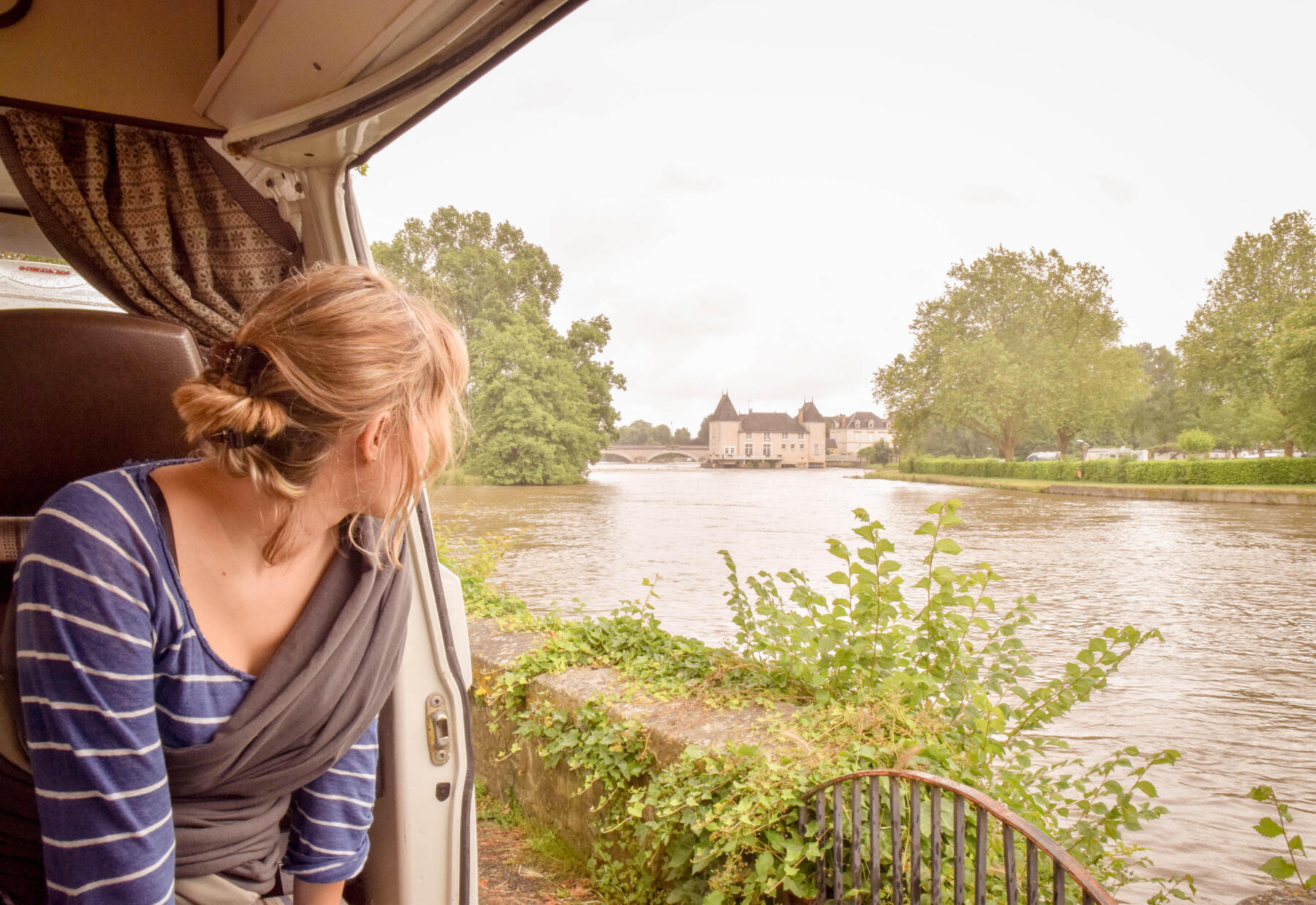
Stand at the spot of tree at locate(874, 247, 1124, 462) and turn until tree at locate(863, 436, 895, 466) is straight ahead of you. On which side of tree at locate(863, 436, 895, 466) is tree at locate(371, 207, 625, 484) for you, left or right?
left

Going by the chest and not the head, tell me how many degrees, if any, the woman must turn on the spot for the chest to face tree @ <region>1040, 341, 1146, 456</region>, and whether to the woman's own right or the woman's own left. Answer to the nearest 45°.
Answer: approximately 90° to the woman's own left

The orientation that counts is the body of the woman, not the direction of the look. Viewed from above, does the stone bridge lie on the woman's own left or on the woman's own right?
on the woman's own left

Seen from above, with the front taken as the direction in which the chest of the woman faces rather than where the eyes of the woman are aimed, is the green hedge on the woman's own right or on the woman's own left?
on the woman's own left

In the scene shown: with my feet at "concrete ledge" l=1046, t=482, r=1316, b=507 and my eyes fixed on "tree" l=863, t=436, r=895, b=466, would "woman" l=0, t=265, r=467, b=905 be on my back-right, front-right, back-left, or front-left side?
back-left

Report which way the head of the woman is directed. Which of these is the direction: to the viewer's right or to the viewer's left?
to the viewer's right

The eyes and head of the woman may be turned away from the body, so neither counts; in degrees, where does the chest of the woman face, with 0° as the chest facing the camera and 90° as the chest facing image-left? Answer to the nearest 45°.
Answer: approximately 315°

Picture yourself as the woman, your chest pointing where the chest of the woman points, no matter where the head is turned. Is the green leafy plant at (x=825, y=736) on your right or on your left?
on your left

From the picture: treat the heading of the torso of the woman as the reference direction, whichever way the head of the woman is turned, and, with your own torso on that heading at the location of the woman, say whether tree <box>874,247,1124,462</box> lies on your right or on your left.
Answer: on your left

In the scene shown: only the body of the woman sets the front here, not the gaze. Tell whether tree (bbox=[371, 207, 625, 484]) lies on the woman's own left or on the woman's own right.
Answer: on the woman's own left

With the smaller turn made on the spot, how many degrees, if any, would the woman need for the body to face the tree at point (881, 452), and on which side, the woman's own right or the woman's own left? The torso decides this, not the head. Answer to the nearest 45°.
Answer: approximately 90° to the woman's own left
